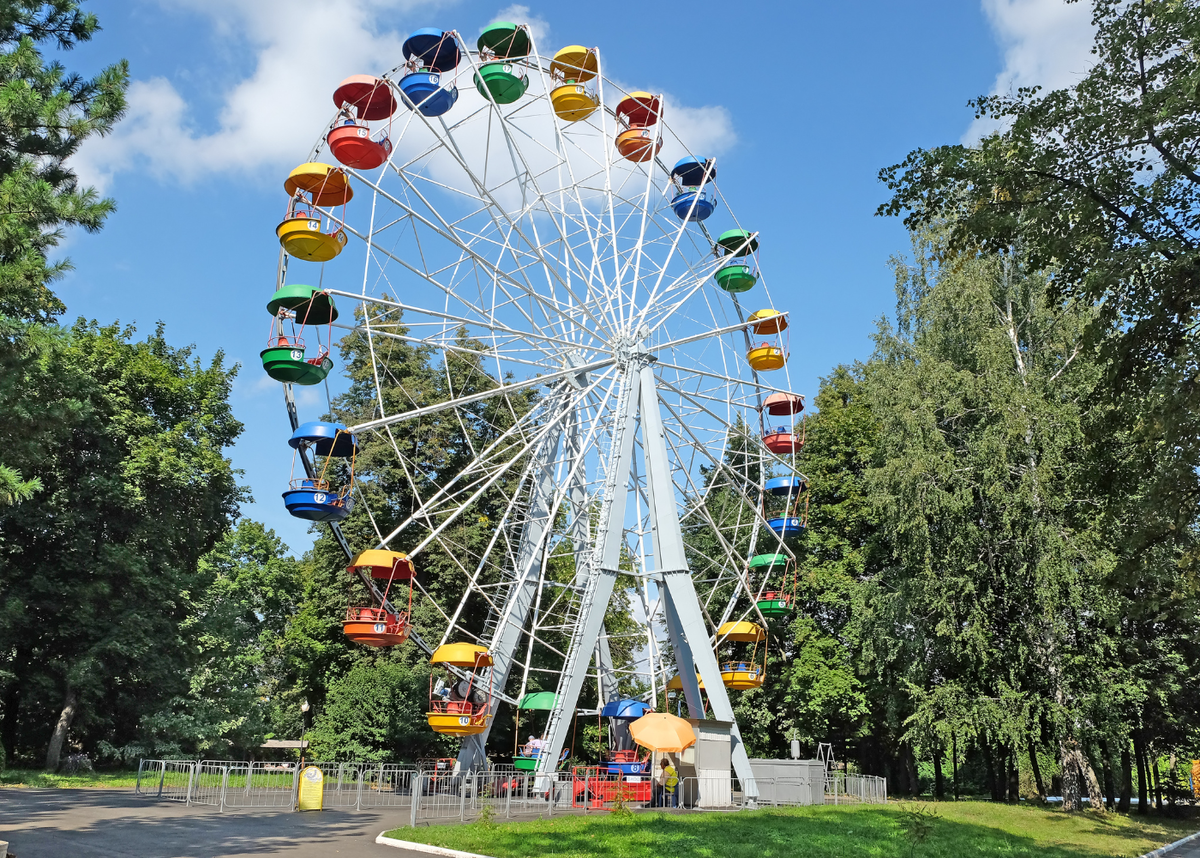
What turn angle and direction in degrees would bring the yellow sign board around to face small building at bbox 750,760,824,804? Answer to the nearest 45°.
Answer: approximately 90° to its left

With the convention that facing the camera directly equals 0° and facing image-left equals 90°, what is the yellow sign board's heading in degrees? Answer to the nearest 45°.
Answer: approximately 0°

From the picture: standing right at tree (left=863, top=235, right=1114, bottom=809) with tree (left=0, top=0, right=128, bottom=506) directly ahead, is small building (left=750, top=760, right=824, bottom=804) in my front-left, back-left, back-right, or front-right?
front-right

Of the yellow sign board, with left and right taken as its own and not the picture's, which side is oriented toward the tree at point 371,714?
back

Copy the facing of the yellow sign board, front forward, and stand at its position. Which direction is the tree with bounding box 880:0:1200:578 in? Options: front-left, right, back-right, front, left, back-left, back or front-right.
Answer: front-left

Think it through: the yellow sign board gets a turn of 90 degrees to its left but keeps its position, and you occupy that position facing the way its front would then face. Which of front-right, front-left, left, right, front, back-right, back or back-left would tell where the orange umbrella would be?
front

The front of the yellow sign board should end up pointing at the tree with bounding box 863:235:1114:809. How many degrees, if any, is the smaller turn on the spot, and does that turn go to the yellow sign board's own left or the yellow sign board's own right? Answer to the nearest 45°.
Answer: approximately 90° to the yellow sign board's own left

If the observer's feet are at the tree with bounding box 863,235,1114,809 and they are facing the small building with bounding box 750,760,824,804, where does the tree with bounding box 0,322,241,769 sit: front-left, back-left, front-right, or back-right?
front-right

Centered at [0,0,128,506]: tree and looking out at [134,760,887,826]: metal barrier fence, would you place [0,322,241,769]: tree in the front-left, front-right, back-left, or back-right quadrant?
front-left

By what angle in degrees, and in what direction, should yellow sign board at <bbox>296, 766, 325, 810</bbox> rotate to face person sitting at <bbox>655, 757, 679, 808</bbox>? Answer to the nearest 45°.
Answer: approximately 90° to its left

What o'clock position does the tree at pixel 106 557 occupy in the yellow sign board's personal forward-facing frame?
The tree is roughly at 5 o'clock from the yellow sign board.
